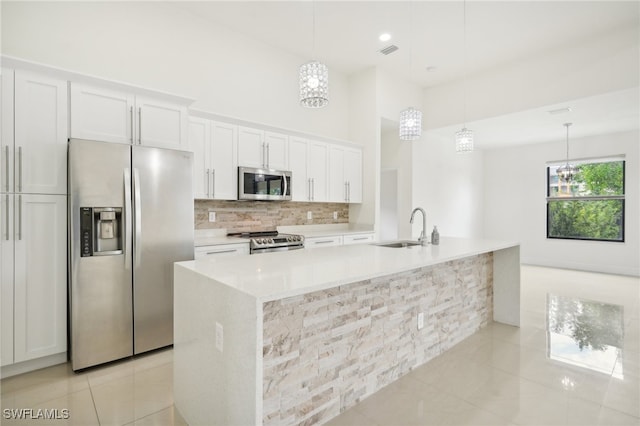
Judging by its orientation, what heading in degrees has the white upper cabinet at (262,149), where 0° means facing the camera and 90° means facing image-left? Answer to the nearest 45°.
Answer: approximately 315°

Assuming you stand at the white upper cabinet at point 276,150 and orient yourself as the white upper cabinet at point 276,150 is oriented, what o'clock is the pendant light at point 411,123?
The pendant light is roughly at 12 o'clock from the white upper cabinet.

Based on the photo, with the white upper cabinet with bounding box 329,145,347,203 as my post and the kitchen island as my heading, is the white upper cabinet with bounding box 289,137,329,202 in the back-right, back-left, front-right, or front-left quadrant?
front-right

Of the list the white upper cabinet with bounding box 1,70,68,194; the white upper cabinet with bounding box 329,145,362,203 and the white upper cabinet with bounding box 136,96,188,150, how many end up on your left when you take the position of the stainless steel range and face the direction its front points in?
1

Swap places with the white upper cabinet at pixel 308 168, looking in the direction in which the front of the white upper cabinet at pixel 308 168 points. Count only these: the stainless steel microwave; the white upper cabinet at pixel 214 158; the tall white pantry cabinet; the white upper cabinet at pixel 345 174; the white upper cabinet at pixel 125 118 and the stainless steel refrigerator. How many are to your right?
5

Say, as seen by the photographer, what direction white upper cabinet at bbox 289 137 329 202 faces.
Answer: facing the viewer and to the right of the viewer

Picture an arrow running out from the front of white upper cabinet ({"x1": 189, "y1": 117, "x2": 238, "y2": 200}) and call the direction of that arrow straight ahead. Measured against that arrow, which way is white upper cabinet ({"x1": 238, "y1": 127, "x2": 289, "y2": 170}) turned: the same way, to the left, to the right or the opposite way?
the same way

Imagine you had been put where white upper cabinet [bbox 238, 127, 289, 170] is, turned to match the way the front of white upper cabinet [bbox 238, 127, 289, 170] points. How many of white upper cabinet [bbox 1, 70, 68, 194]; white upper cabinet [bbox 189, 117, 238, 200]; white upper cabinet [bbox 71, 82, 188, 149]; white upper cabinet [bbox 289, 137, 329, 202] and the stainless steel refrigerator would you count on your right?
4

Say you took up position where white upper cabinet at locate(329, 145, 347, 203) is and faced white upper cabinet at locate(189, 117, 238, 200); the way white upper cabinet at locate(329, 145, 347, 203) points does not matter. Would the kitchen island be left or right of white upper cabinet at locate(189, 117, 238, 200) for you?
left

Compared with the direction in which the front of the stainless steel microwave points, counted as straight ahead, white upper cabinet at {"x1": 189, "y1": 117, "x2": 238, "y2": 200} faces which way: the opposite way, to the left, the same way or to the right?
the same way

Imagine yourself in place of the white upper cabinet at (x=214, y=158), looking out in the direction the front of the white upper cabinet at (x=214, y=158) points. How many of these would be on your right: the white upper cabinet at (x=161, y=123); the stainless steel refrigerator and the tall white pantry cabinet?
3

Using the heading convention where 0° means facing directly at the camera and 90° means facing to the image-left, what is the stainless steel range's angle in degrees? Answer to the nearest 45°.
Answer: approximately 315°

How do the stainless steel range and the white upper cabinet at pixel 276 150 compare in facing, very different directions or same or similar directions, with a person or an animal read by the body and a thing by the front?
same or similar directions

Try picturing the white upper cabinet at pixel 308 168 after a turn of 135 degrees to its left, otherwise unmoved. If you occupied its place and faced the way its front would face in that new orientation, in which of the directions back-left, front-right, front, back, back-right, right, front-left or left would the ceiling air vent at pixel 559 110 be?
right

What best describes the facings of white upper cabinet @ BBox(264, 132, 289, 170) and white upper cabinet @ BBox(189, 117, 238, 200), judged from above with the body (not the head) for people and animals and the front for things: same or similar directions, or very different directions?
same or similar directions

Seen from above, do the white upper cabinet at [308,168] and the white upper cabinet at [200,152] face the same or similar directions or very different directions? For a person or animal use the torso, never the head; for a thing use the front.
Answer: same or similar directions

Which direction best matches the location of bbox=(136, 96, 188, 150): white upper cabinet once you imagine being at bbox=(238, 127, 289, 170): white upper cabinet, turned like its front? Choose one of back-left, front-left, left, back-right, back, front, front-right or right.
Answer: right

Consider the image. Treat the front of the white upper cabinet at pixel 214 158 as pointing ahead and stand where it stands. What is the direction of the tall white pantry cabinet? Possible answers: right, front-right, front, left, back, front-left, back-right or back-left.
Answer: right

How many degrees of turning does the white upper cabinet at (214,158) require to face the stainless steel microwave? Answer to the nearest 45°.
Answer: approximately 45° to its left

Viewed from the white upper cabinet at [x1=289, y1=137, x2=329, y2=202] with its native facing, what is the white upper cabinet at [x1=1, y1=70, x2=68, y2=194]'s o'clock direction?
the white upper cabinet at [x1=1, y1=70, x2=68, y2=194] is roughly at 3 o'clock from the white upper cabinet at [x1=289, y1=137, x2=329, y2=202].

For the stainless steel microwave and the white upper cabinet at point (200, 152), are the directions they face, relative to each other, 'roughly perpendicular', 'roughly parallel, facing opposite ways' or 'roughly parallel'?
roughly parallel
